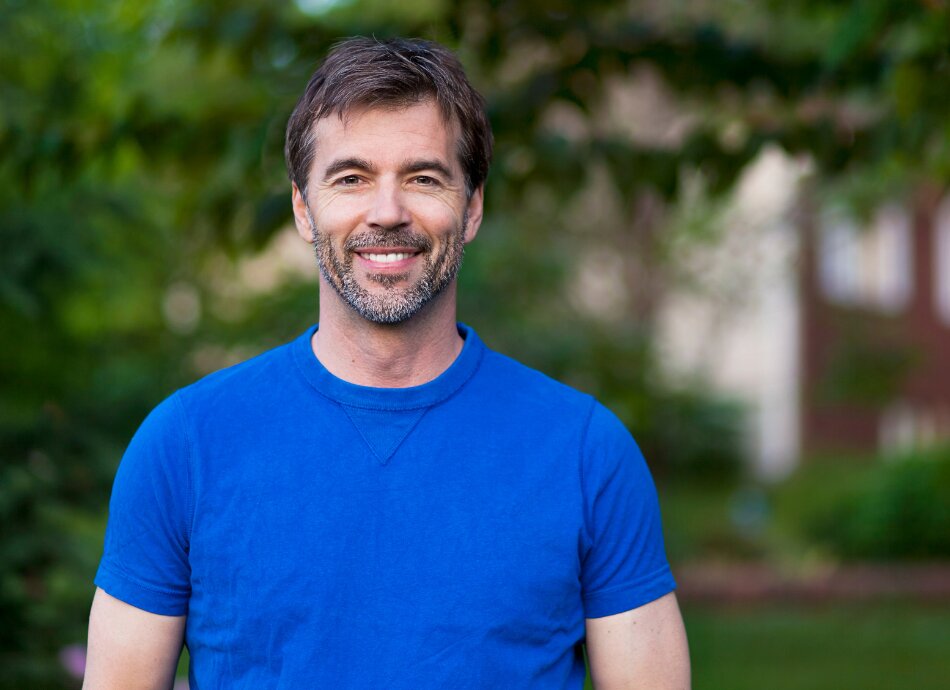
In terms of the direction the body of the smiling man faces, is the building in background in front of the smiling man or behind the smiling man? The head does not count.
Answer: behind

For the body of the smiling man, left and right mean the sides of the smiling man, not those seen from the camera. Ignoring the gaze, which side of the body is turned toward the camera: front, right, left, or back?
front

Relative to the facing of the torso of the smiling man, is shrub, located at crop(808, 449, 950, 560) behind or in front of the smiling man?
behind
